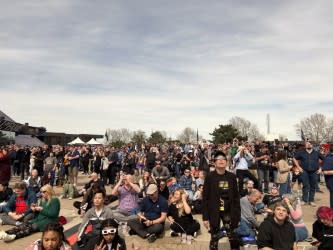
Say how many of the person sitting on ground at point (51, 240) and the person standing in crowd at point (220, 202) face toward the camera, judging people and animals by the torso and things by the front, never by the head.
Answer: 2

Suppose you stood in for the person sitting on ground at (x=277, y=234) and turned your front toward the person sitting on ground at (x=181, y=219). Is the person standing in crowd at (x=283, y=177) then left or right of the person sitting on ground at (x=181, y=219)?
right

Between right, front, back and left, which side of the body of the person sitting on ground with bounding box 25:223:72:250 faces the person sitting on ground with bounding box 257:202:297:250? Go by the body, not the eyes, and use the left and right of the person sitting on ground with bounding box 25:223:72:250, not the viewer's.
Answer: left

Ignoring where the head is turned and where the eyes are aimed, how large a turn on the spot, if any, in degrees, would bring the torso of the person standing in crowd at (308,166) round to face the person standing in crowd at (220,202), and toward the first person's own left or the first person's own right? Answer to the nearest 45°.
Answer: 0° — they already face them

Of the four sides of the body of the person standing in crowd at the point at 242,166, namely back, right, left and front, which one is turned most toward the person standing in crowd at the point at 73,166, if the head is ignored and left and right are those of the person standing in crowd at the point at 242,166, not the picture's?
right

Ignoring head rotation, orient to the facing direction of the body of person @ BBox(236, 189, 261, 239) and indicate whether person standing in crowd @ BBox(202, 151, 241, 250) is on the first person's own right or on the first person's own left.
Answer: on the first person's own right

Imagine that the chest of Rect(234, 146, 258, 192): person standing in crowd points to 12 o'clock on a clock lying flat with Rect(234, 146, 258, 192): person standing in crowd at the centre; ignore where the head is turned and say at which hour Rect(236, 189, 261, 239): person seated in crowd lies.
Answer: Rect(236, 189, 261, 239): person seated in crowd is roughly at 12 o'clock from Rect(234, 146, 258, 192): person standing in crowd.

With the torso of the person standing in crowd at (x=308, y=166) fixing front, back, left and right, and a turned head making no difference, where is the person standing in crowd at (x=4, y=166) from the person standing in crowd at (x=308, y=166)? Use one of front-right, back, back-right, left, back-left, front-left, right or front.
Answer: right

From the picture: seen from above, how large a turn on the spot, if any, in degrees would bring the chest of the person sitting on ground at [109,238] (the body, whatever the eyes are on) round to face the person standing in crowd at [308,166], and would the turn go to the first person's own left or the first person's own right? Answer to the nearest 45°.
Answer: approximately 135° to the first person's own left

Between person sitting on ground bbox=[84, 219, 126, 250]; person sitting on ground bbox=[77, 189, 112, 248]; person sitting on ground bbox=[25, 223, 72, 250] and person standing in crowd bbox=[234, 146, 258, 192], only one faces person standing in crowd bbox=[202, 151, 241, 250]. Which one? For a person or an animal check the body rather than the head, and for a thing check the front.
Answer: person standing in crowd bbox=[234, 146, 258, 192]
